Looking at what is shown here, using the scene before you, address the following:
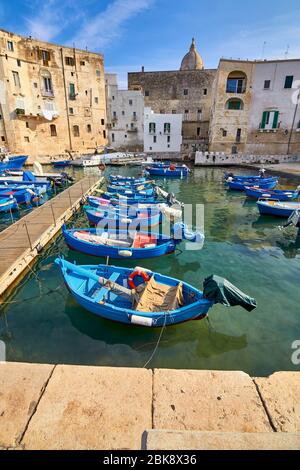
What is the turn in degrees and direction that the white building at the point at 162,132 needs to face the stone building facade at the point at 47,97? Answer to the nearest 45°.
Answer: approximately 90° to its right

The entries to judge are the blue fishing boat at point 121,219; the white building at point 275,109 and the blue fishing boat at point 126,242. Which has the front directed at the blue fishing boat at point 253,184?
the white building

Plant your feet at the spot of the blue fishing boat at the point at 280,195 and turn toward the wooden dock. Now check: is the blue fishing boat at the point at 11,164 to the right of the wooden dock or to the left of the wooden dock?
right

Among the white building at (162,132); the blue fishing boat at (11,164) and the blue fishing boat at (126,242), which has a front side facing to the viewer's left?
the blue fishing boat at (126,242)

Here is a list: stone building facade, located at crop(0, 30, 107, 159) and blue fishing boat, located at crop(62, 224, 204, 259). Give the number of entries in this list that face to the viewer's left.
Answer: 1

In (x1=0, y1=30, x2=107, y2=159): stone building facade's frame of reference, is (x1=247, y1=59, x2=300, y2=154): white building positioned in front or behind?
in front

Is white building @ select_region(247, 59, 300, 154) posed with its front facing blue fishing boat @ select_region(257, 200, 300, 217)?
yes

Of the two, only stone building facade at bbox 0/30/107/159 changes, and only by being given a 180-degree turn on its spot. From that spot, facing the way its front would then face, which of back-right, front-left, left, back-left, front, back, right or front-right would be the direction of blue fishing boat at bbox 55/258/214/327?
back-left
